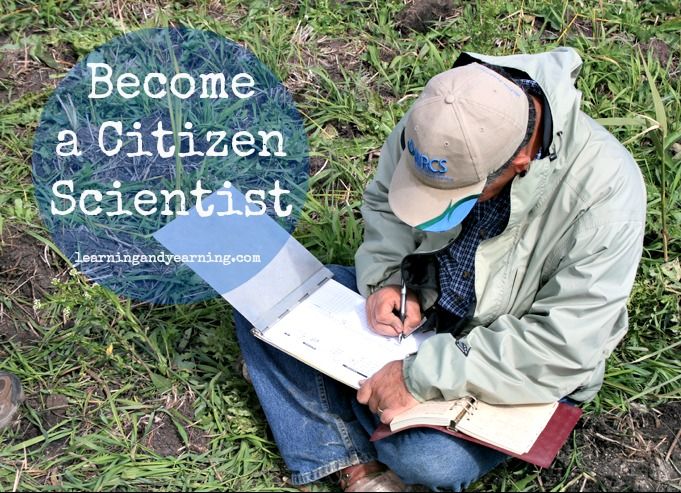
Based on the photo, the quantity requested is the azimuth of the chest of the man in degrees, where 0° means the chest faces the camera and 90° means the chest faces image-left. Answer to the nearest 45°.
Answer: approximately 45°

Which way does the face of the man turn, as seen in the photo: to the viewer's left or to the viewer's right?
to the viewer's left
